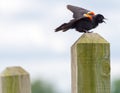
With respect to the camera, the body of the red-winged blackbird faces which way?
to the viewer's right

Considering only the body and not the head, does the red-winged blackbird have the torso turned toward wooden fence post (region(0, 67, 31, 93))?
no
